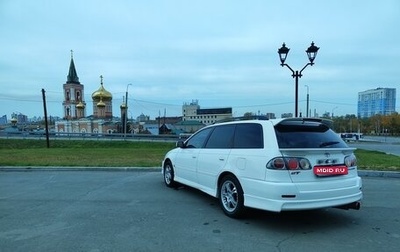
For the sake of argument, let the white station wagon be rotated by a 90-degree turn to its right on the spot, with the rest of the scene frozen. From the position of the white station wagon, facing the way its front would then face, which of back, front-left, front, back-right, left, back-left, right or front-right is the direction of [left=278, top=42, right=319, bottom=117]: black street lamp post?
front-left

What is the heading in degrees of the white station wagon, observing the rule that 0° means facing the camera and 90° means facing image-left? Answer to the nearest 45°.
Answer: approximately 135°
